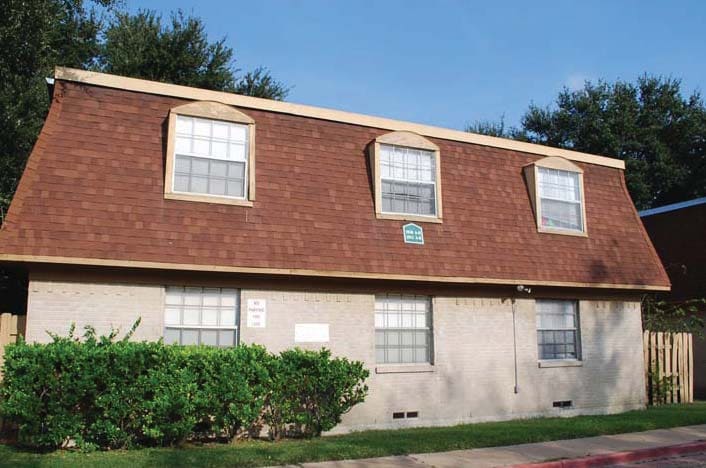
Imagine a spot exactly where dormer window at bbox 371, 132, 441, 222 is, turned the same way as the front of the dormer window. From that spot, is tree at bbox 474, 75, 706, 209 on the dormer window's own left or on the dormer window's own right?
on the dormer window's own left

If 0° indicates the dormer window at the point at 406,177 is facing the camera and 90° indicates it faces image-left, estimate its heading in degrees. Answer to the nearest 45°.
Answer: approximately 315°

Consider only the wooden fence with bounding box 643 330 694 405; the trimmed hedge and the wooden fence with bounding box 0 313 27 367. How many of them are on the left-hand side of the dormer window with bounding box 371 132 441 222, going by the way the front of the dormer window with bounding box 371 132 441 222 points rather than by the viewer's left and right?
1

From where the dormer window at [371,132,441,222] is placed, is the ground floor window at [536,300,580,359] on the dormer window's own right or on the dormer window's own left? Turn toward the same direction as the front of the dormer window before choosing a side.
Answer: on the dormer window's own left

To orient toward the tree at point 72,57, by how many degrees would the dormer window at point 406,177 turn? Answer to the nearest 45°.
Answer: approximately 180°

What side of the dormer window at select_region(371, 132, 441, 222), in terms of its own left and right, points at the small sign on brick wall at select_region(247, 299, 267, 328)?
right
